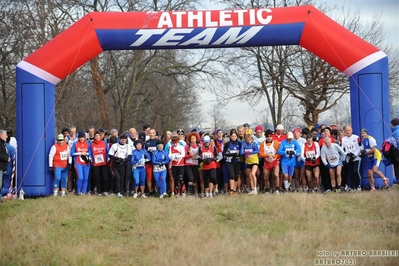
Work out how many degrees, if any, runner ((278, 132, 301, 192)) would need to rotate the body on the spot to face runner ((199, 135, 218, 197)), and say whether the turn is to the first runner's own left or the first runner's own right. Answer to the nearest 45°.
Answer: approximately 90° to the first runner's own right

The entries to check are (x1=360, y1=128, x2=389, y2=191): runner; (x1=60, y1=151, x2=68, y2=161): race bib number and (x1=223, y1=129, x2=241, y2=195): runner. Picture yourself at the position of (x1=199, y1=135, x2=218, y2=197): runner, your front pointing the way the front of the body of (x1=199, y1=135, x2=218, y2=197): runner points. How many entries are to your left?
2

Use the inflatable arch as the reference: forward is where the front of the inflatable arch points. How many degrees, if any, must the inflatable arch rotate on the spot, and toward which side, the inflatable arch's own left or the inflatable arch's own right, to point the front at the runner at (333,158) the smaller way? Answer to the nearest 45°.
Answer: approximately 90° to the inflatable arch's own left

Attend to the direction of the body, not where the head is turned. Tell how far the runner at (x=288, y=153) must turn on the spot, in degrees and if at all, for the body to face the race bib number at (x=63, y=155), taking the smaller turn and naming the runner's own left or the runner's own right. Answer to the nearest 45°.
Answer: approximately 90° to the runner's own right

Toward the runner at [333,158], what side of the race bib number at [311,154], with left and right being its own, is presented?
left

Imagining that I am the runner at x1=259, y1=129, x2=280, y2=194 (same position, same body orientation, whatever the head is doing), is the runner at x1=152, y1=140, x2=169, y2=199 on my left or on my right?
on my right

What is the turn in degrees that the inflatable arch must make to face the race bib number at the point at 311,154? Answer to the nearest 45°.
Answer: approximately 90° to its left

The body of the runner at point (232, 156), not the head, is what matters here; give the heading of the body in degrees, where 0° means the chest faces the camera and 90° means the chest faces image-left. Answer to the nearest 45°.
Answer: approximately 0°
